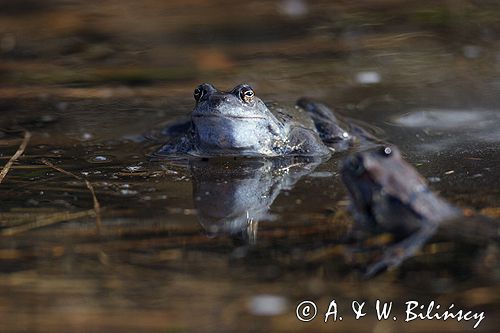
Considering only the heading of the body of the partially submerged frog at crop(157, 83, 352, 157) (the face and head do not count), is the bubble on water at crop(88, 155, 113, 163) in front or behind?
in front

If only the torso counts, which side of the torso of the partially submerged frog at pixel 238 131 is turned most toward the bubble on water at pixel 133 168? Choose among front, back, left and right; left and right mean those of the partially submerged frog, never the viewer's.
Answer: front

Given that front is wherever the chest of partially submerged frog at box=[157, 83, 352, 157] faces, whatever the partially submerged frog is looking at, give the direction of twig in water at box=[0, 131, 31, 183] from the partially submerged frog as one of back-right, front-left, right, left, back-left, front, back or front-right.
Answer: front-right

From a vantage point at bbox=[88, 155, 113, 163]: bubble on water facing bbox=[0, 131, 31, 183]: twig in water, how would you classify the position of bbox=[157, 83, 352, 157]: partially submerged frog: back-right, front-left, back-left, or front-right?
back-right

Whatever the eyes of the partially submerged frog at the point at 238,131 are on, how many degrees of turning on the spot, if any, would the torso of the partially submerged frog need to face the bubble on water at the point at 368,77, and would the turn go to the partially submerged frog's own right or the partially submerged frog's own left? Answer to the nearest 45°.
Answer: approximately 180°

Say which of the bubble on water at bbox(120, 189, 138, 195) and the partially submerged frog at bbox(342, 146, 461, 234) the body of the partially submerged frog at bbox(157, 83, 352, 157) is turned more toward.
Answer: the bubble on water

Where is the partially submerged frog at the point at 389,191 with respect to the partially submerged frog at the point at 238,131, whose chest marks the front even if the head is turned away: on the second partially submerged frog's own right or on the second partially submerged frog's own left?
on the second partially submerged frog's own left

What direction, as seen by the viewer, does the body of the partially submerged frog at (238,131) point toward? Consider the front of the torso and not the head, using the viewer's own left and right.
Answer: facing the viewer and to the left of the viewer

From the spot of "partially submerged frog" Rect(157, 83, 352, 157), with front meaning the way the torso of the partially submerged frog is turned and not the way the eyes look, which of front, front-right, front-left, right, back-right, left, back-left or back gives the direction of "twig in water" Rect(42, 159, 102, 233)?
front

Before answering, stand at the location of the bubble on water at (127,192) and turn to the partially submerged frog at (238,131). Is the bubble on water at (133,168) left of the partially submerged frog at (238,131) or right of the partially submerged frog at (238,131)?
left

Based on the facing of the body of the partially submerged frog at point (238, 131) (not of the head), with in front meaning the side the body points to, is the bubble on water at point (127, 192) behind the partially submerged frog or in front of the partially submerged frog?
in front

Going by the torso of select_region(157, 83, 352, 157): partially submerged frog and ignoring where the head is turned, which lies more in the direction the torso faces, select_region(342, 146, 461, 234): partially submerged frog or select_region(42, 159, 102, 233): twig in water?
the twig in water

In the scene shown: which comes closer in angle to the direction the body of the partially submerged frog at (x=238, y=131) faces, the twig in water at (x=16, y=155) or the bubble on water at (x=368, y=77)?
the twig in water
